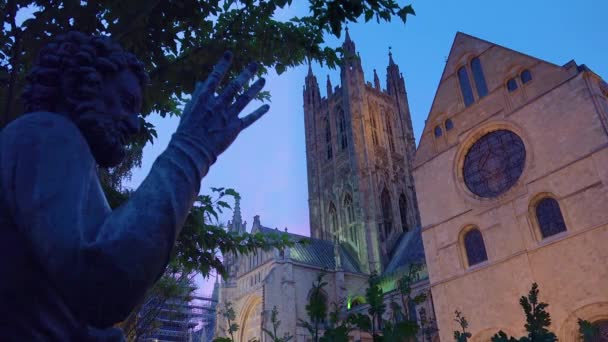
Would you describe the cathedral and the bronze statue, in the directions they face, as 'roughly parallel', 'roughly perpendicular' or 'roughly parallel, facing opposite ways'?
roughly perpendicular

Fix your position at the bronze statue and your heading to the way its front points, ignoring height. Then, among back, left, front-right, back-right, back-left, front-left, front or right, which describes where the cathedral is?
front-left

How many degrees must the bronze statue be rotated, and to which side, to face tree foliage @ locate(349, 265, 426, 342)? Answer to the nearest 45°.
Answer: approximately 45° to its left

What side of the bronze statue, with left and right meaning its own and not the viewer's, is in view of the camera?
right

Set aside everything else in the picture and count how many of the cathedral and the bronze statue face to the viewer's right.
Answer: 1
